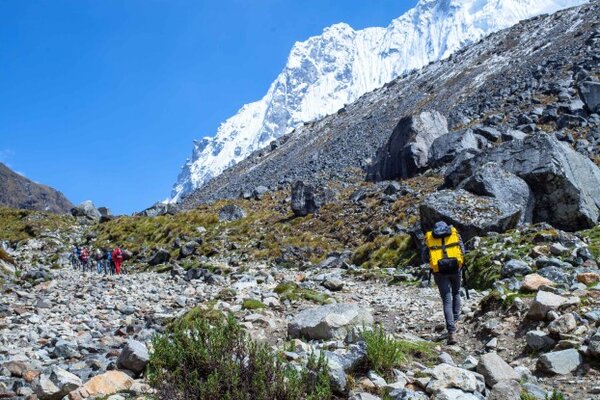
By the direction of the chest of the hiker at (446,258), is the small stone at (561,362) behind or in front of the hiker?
behind

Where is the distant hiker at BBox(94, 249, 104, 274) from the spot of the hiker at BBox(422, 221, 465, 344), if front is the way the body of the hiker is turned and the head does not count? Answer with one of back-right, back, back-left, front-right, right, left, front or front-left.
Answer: front-left

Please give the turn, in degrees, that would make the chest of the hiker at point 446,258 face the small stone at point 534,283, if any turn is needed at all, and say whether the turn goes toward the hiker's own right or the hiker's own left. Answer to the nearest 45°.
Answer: approximately 45° to the hiker's own right

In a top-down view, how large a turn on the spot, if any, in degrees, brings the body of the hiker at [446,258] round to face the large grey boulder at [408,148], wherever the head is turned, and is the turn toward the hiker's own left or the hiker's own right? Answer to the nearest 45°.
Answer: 0° — they already face it

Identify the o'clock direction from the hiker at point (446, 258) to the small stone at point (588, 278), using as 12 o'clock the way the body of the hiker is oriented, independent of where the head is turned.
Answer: The small stone is roughly at 2 o'clock from the hiker.

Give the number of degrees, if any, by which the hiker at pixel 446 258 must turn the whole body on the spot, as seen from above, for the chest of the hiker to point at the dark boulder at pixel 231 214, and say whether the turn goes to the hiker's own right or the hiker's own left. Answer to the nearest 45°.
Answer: approximately 45° to the hiker's own left

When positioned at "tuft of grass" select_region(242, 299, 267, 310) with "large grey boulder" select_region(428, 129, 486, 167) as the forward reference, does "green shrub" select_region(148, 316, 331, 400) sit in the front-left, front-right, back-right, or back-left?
back-right

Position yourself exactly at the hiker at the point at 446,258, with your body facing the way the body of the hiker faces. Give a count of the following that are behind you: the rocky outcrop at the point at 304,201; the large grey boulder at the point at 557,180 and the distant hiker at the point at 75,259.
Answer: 0

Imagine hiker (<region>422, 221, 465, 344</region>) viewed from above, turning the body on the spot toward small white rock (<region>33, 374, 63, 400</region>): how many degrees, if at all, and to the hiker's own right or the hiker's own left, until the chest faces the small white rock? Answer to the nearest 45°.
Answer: approximately 135° to the hiker's own left

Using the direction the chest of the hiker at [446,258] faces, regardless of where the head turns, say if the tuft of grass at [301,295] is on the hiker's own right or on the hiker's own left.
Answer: on the hiker's own left

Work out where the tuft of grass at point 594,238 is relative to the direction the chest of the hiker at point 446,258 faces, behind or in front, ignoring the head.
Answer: in front

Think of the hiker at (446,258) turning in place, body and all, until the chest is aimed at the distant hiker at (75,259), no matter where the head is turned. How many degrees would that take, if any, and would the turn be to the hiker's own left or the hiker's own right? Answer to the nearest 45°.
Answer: approximately 45° to the hiker's own left

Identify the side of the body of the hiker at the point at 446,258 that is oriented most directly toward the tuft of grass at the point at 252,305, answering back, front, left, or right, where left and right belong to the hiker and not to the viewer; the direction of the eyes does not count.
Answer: left

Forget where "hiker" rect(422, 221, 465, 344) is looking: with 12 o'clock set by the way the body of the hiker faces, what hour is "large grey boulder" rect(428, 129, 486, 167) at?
The large grey boulder is roughly at 12 o'clock from the hiker.

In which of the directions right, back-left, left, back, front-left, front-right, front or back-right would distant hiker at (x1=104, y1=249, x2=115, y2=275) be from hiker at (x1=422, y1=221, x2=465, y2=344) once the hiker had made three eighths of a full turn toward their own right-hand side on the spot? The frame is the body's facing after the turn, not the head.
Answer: back

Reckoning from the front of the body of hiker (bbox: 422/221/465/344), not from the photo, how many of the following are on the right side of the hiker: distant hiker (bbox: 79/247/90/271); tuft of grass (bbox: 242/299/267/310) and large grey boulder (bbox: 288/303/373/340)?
0

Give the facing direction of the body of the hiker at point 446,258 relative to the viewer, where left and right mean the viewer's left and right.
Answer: facing away from the viewer

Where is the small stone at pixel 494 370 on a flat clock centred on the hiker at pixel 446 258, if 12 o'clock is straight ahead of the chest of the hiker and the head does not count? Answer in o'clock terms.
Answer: The small stone is roughly at 6 o'clock from the hiker.

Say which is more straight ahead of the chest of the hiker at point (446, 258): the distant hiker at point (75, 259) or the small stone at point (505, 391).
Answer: the distant hiker
